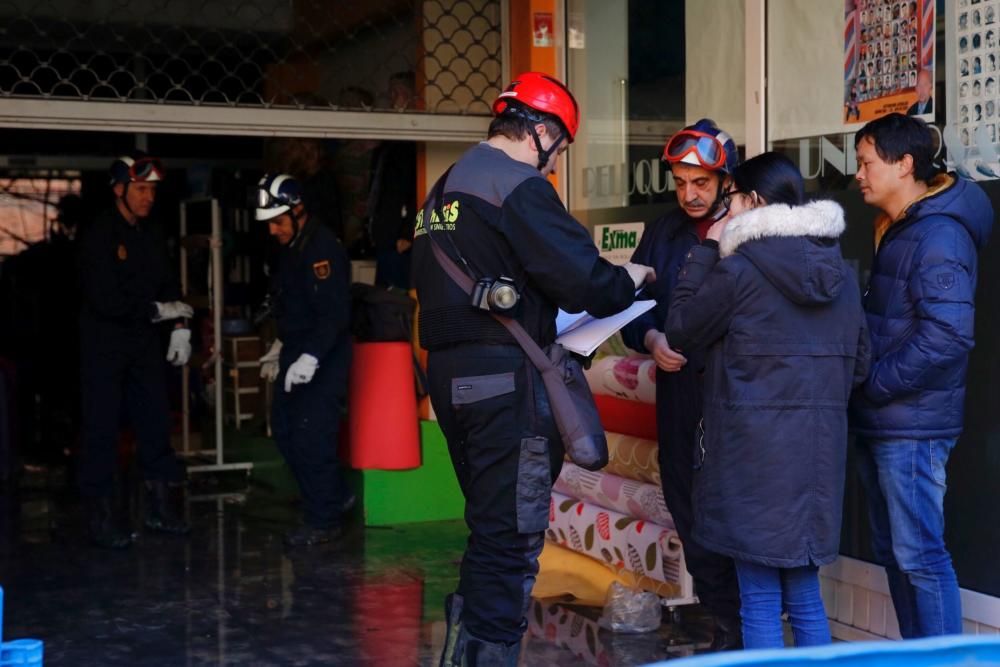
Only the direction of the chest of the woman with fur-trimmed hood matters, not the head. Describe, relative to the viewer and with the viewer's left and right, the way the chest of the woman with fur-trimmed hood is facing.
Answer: facing away from the viewer and to the left of the viewer

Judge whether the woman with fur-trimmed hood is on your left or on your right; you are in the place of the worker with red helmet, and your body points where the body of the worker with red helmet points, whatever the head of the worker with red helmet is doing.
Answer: on your right

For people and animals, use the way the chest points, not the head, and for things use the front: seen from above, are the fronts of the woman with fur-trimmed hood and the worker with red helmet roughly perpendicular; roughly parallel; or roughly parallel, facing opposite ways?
roughly perpendicular

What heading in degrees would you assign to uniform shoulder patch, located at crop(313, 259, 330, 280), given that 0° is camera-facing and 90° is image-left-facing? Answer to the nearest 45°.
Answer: approximately 0°

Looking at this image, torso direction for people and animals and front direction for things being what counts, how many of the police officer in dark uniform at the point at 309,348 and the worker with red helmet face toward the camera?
0

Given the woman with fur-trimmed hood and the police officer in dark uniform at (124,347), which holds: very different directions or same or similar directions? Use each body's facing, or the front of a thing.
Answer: very different directions

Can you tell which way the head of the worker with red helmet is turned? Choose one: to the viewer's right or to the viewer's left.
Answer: to the viewer's right

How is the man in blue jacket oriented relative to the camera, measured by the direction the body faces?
to the viewer's left

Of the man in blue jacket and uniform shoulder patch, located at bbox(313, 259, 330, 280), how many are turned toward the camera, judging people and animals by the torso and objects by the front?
1

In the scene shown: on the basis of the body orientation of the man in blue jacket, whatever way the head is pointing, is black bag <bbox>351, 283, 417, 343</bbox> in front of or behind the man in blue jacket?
in front

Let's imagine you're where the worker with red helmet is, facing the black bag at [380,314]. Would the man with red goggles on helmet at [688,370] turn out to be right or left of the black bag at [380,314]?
right
